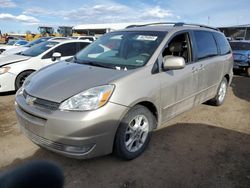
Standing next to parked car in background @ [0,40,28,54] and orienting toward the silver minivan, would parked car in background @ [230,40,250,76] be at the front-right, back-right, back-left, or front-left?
front-left

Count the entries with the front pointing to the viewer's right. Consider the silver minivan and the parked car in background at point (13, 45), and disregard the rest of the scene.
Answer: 0

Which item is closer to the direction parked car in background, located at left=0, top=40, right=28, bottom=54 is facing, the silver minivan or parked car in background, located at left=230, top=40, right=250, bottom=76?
the silver minivan

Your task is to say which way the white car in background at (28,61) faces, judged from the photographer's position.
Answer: facing the viewer and to the left of the viewer

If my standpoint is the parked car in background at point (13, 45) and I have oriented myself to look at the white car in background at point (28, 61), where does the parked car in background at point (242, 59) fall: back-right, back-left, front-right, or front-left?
front-left

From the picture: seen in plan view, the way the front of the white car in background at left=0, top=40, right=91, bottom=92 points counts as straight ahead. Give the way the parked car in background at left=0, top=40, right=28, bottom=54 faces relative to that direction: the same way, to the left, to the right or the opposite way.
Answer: the same way

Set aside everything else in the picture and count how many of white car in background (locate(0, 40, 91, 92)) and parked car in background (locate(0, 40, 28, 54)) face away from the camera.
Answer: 0

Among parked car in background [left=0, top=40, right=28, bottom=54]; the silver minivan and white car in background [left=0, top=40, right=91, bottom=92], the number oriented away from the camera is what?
0

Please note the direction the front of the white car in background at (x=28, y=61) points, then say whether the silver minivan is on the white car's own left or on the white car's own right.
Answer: on the white car's own left

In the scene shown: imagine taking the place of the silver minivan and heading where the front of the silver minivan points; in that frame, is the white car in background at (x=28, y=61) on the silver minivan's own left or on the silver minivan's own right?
on the silver minivan's own right

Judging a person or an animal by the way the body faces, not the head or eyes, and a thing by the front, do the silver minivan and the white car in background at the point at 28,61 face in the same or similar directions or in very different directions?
same or similar directions

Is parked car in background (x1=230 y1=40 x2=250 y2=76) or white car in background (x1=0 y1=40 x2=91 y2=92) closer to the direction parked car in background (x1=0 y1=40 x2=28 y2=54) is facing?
the white car in background

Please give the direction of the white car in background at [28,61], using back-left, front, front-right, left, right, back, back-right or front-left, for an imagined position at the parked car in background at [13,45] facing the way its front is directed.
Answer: front-left
